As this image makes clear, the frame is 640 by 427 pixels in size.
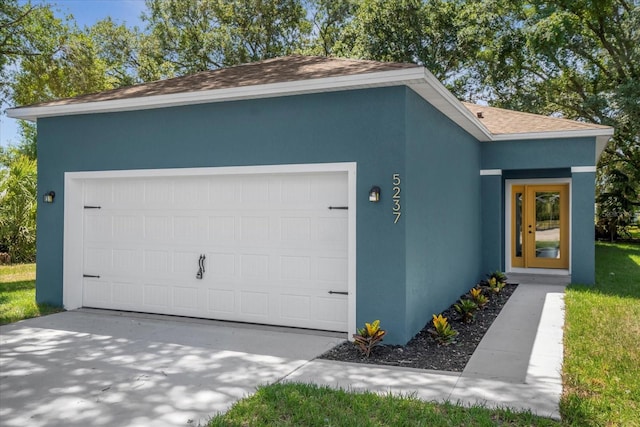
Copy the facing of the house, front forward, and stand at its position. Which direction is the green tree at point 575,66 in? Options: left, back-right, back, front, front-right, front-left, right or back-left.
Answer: back

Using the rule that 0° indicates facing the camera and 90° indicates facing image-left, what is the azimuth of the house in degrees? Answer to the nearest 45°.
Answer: approximately 45°

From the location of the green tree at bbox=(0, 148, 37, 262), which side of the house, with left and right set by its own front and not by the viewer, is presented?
right

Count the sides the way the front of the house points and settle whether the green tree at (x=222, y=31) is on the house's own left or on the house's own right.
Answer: on the house's own right
